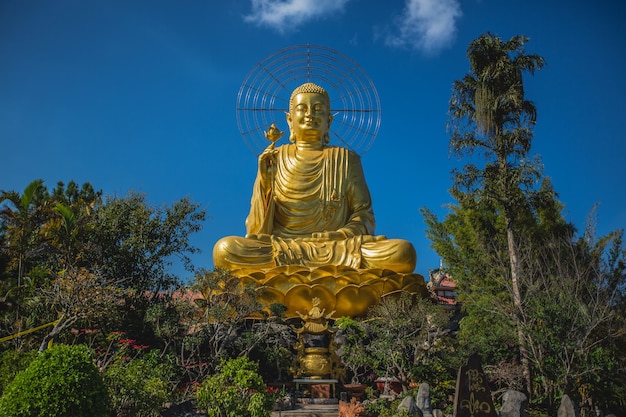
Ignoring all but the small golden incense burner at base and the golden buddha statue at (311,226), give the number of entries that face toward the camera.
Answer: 2

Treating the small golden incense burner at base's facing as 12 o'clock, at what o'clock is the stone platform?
The stone platform is roughly at 12 o'clock from the small golden incense burner at base.

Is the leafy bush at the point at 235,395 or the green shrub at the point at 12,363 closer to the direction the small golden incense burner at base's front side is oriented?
the leafy bush

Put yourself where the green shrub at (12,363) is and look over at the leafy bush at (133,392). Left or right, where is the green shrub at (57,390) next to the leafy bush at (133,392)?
right

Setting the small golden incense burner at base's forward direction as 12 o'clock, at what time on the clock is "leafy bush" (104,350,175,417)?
The leafy bush is roughly at 1 o'clock from the small golden incense burner at base.

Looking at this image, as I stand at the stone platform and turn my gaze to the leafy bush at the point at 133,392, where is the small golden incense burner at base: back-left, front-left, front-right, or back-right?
back-right

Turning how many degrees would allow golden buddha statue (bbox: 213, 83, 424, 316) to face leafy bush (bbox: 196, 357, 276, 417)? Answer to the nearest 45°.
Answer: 0° — it already faces it

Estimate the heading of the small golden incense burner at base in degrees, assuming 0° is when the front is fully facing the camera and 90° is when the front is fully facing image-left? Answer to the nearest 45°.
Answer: approximately 0°

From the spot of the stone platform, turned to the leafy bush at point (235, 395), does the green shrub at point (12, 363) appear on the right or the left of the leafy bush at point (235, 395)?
right

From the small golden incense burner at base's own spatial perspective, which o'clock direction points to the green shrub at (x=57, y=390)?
The green shrub is roughly at 1 o'clock from the small golden incense burner at base.
